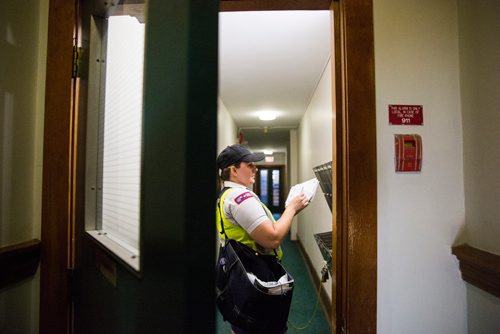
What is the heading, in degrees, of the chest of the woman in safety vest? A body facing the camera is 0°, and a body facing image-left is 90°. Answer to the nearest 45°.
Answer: approximately 270°

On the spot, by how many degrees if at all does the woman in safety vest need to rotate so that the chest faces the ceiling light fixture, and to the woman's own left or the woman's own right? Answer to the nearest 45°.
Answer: approximately 90° to the woman's own left

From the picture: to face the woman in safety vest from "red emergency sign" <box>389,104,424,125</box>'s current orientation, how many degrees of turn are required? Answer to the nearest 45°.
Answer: approximately 90° to its right

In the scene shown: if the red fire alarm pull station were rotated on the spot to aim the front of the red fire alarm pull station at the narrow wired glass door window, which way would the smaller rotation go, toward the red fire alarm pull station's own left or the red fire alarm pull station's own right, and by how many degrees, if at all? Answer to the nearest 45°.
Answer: approximately 45° to the red fire alarm pull station's own right

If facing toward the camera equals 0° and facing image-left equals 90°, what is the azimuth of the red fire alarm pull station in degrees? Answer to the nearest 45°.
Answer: approximately 0°

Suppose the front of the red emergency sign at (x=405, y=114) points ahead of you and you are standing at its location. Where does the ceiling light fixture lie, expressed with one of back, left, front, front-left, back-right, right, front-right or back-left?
back-right

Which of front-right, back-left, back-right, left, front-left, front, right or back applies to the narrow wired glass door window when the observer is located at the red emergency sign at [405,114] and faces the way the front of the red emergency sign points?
front-right

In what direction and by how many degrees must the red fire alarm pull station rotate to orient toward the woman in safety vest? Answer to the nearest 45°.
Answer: approximately 90° to its right

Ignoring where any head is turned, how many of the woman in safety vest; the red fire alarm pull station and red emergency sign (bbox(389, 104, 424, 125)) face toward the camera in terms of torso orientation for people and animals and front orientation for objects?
2

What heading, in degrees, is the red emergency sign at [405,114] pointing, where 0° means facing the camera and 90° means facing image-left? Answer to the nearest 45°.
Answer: approximately 0°

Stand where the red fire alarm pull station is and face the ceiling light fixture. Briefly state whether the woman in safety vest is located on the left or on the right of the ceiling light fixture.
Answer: left

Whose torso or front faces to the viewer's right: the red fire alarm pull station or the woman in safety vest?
the woman in safety vest

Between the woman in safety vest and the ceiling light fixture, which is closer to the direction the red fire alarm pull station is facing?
the woman in safety vest

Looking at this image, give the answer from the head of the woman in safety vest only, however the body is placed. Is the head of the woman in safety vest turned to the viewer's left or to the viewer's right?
to the viewer's right
